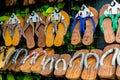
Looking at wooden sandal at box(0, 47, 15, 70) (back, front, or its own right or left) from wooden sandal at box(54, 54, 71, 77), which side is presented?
right

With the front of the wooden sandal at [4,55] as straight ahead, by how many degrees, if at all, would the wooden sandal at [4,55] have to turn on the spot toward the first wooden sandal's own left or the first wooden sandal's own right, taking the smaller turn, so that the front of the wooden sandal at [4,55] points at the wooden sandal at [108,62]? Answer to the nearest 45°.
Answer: approximately 90° to the first wooden sandal's own right

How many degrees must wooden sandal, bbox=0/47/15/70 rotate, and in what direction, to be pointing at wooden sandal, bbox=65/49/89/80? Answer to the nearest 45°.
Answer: approximately 90° to its right

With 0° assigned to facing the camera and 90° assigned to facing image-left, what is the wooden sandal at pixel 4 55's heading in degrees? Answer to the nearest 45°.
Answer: approximately 225°

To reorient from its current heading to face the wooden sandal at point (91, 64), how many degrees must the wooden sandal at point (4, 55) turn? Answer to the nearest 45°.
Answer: approximately 90° to its right

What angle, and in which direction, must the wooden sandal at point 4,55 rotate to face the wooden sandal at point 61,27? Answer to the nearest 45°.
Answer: approximately 90° to its right

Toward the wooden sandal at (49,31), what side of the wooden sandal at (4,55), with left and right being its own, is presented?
right

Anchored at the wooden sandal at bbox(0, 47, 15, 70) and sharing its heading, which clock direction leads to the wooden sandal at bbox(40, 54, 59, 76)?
the wooden sandal at bbox(40, 54, 59, 76) is roughly at 3 o'clock from the wooden sandal at bbox(0, 47, 15, 70).
